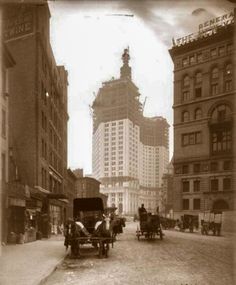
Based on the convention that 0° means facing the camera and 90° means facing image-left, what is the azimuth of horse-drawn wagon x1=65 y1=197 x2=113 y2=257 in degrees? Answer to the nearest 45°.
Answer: approximately 0°
